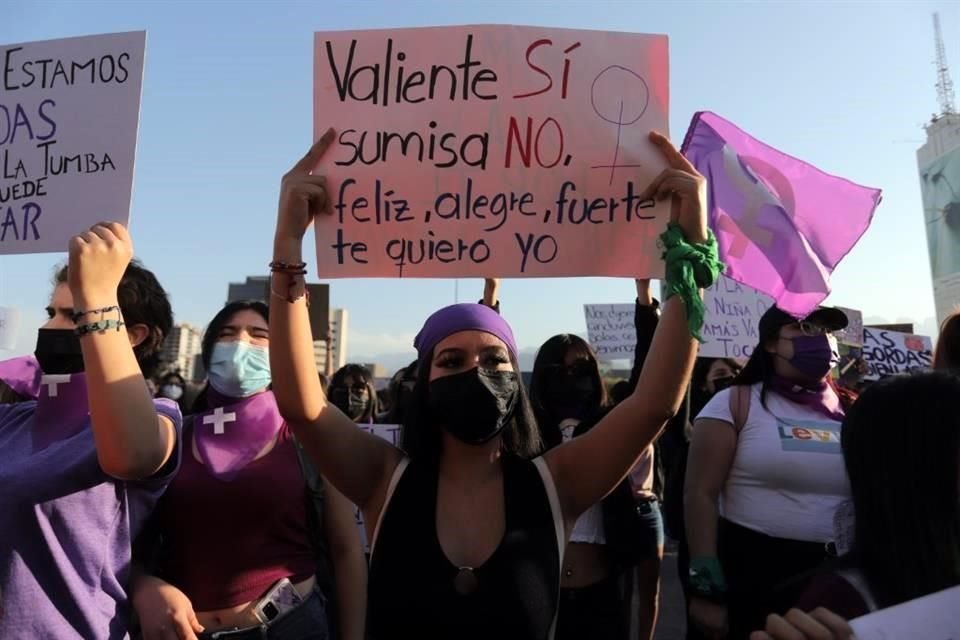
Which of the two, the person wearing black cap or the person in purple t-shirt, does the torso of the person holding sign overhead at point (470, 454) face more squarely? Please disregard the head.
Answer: the person in purple t-shirt

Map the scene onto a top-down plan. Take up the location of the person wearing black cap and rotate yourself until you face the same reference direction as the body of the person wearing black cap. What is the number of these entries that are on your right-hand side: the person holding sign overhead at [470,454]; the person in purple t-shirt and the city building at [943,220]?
2

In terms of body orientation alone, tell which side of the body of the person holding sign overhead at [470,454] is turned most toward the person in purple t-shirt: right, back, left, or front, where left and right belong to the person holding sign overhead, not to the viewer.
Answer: right

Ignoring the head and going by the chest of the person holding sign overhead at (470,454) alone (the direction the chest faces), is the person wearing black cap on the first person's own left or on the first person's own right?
on the first person's own left

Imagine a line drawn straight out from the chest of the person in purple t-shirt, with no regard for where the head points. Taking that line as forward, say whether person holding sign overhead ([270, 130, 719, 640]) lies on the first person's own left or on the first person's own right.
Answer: on the first person's own left

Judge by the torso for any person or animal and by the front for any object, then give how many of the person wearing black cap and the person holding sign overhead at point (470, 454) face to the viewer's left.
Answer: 0

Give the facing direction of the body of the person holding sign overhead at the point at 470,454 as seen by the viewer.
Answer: toward the camera
